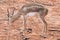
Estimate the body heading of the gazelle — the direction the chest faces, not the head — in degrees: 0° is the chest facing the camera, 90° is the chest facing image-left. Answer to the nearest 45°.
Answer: approximately 90°
